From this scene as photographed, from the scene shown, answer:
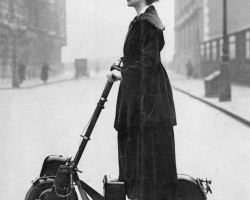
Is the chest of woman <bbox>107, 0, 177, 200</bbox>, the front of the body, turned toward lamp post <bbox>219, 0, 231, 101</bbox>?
no

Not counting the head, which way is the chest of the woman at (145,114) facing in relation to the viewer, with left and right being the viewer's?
facing to the left of the viewer

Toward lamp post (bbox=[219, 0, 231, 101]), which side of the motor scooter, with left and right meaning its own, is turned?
right

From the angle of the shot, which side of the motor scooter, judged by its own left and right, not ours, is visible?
left
